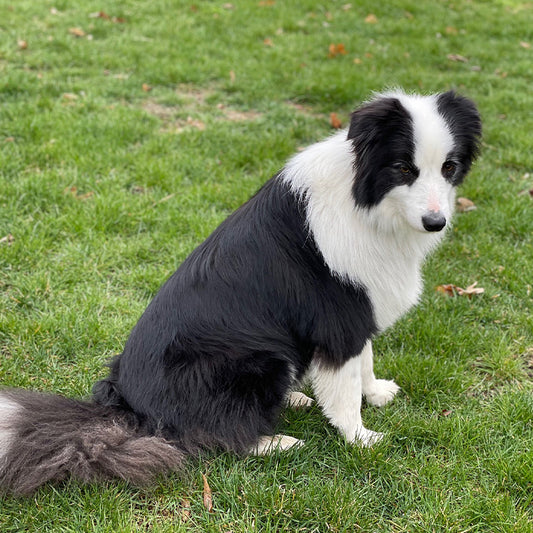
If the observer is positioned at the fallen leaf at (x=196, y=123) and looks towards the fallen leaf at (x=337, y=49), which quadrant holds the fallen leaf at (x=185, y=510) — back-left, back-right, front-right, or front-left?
back-right

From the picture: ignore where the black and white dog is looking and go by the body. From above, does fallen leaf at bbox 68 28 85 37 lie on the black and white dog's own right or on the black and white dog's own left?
on the black and white dog's own left

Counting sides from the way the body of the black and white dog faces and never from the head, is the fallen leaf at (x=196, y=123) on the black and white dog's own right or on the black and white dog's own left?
on the black and white dog's own left

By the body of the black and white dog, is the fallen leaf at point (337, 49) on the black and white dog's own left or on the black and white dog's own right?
on the black and white dog's own left

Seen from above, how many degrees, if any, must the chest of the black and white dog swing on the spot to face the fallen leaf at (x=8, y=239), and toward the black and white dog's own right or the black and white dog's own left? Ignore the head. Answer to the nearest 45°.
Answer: approximately 135° to the black and white dog's own left

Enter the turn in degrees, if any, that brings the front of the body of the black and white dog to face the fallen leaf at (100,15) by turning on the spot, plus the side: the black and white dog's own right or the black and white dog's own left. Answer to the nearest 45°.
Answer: approximately 90° to the black and white dog's own left

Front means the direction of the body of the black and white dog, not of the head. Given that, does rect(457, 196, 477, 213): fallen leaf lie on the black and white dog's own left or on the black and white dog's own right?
on the black and white dog's own left

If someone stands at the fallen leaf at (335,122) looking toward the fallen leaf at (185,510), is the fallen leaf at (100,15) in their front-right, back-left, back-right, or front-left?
back-right

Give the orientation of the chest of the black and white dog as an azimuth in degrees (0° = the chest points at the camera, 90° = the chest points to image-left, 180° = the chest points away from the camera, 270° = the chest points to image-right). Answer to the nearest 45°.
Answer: approximately 270°

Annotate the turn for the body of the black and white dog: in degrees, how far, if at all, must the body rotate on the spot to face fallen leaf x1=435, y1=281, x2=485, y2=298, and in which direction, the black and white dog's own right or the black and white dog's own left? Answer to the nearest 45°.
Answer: approximately 45° to the black and white dog's own left

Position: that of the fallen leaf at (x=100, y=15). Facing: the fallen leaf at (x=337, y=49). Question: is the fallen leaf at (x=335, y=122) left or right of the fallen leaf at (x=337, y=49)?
right
